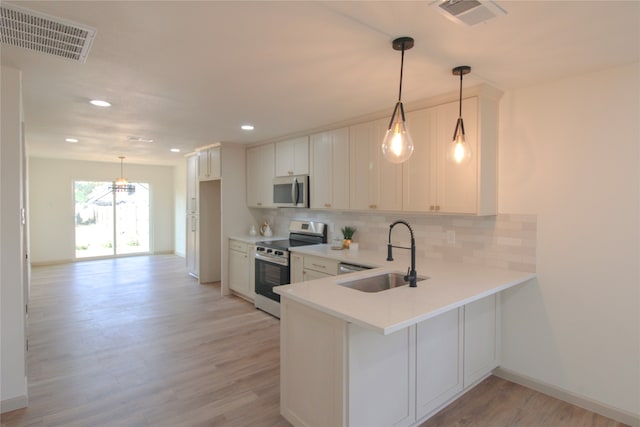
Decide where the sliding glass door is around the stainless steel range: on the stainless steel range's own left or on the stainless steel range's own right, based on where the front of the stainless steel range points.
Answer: on the stainless steel range's own right

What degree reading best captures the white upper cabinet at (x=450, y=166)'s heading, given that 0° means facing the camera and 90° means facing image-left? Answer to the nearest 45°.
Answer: approximately 45°

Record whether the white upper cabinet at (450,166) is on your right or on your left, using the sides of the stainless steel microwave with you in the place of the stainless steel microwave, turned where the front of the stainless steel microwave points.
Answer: on your left

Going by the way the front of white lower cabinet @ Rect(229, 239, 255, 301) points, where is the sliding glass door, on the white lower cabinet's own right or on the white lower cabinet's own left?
on the white lower cabinet's own right

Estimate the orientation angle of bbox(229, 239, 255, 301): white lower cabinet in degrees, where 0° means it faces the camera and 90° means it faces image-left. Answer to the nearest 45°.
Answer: approximately 45°

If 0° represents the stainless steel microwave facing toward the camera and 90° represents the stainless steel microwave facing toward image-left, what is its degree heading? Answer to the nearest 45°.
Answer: approximately 45°

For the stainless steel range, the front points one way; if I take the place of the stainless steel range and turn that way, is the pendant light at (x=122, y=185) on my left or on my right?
on my right

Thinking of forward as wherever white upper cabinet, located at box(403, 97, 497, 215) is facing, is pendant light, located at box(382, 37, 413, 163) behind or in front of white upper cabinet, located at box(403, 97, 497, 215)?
in front

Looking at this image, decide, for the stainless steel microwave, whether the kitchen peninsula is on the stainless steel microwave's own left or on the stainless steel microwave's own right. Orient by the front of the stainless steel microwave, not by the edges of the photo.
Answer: on the stainless steel microwave's own left

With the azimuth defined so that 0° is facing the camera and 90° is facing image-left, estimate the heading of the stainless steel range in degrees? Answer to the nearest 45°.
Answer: approximately 45°

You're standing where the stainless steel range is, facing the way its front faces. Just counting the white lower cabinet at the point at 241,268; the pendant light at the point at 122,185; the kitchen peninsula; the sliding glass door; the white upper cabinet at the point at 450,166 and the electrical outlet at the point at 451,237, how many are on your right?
3

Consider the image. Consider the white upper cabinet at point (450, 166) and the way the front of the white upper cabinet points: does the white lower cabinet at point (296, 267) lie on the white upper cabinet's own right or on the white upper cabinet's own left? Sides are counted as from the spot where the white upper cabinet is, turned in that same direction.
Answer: on the white upper cabinet's own right
